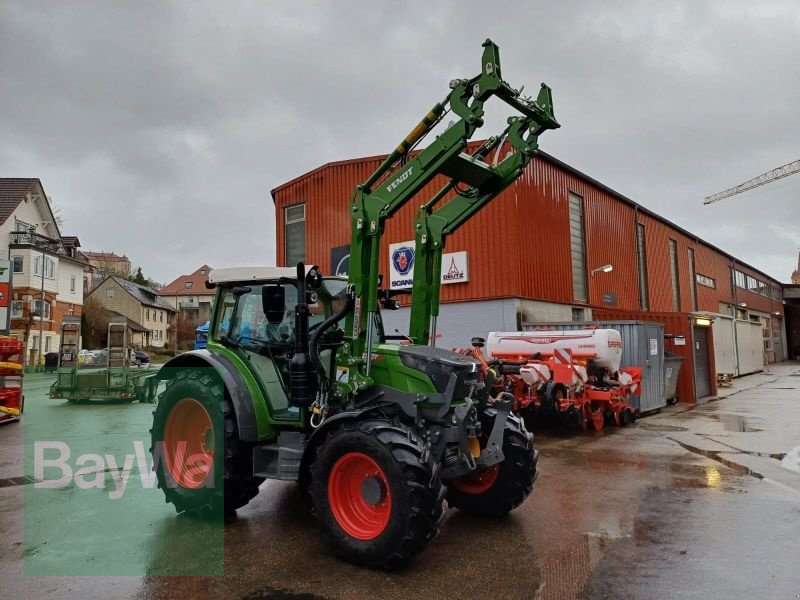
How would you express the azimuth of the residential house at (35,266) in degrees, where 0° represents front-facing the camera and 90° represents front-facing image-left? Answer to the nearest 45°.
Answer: approximately 315°

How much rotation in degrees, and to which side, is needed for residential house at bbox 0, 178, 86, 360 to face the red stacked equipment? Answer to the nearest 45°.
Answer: approximately 45° to its right

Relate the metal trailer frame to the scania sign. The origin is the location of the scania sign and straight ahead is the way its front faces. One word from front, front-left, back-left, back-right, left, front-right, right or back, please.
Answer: front-right

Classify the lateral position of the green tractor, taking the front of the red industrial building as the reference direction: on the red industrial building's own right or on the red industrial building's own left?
on the red industrial building's own right

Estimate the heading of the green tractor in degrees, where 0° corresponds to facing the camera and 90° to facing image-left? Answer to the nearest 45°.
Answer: approximately 315°

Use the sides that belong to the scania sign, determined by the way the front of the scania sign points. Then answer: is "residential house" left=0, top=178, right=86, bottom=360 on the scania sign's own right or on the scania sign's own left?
on the scania sign's own right

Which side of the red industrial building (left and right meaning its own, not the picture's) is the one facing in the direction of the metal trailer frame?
right

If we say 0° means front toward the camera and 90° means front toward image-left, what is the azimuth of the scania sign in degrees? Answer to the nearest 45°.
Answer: approximately 45°
